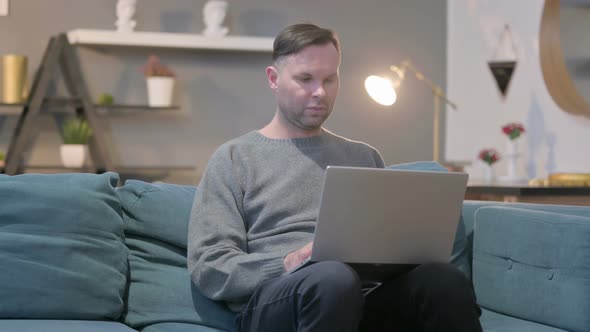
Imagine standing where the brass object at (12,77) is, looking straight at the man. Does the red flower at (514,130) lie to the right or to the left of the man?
left

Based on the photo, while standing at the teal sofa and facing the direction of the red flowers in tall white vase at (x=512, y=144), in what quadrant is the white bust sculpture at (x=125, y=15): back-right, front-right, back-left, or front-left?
front-left

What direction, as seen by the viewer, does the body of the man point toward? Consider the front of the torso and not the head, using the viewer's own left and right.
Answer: facing the viewer and to the right of the viewer

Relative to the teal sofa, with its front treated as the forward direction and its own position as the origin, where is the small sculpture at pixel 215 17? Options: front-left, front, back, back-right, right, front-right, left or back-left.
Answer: back

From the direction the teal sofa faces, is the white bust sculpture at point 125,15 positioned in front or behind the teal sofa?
behind

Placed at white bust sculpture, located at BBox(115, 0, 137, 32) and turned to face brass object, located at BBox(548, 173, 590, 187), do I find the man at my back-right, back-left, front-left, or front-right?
front-right

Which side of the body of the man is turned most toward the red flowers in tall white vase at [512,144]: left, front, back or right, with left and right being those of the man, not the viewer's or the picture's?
left

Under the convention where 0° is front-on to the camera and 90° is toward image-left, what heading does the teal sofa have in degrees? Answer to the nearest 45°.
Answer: approximately 0°

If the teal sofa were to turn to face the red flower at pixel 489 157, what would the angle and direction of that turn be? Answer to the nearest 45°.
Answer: approximately 135° to its left
